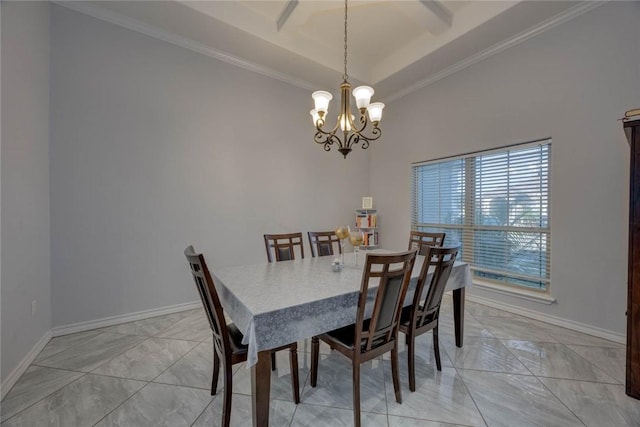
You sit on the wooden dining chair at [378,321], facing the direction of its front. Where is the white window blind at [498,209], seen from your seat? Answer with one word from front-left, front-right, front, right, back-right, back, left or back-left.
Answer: right

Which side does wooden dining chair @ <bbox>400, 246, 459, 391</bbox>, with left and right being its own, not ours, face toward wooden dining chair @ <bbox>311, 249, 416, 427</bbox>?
left

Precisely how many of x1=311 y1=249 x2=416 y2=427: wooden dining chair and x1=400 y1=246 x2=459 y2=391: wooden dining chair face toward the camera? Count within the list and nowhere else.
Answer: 0

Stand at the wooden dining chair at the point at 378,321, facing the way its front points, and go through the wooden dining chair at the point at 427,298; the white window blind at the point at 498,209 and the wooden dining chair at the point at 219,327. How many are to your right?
2

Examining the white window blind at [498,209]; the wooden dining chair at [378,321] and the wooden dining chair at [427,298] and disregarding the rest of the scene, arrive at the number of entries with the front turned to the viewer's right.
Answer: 0

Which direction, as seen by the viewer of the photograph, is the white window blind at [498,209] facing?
facing the viewer and to the left of the viewer

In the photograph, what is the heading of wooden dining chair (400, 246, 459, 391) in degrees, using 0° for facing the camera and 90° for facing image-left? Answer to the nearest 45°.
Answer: approximately 135°

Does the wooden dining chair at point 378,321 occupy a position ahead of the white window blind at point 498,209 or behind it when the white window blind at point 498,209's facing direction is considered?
ahead

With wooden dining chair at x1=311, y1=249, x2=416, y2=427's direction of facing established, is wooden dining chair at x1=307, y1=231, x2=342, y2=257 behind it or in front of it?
in front

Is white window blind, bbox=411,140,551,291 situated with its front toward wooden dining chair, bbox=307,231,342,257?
yes

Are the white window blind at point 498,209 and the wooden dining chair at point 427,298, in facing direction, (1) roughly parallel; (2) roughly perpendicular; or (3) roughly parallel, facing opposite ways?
roughly perpendicular

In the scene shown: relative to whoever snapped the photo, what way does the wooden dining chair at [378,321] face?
facing away from the viewer and to the left of the viewer

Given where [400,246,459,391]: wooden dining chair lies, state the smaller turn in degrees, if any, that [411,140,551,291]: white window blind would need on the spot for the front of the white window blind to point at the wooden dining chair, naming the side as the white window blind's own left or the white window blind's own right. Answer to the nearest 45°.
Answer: approximately 45° to the white window blind's own left

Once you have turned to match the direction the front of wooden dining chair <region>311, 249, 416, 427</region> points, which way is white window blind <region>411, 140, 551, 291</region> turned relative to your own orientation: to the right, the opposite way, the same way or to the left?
to the left

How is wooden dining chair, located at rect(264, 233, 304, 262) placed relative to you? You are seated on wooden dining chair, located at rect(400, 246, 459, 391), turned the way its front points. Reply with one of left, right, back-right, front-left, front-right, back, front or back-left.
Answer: front-left
